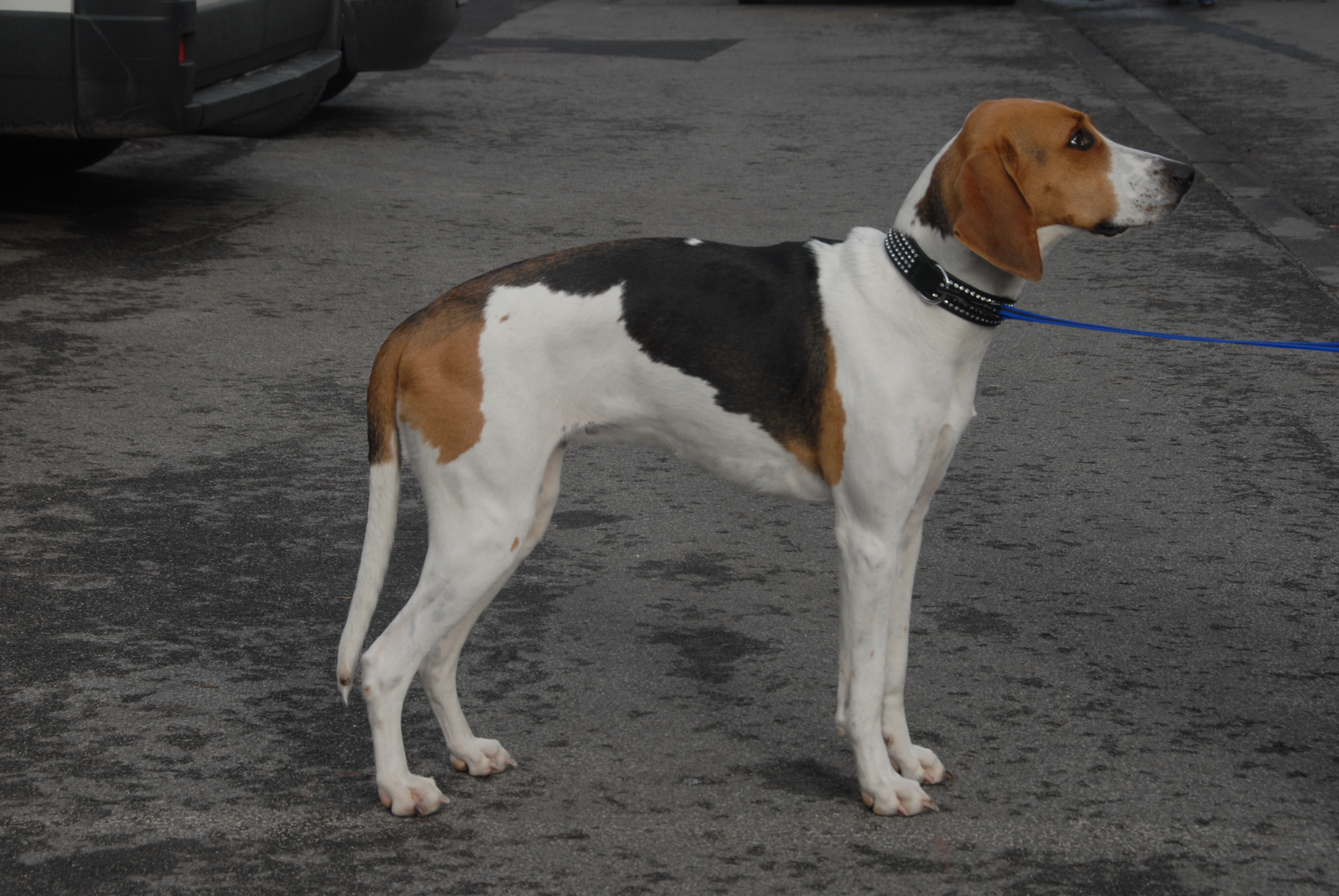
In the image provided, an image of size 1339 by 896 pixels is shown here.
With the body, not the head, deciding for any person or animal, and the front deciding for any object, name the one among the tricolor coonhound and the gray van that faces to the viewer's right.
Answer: the tricolor coonhound

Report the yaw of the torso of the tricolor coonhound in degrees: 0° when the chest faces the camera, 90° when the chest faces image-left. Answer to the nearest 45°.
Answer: approximately 270°

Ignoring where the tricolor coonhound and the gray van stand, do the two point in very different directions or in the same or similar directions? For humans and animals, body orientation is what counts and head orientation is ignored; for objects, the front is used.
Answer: very different directions

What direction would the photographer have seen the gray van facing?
facing away from the viewer and to the left of the viewer

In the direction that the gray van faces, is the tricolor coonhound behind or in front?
behind

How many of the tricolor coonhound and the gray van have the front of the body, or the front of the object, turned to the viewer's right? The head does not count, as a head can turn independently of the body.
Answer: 1

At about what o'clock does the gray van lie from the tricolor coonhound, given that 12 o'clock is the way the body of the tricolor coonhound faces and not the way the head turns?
The gray van is roughly at 8 o'clock from the tricolor coonhound.
